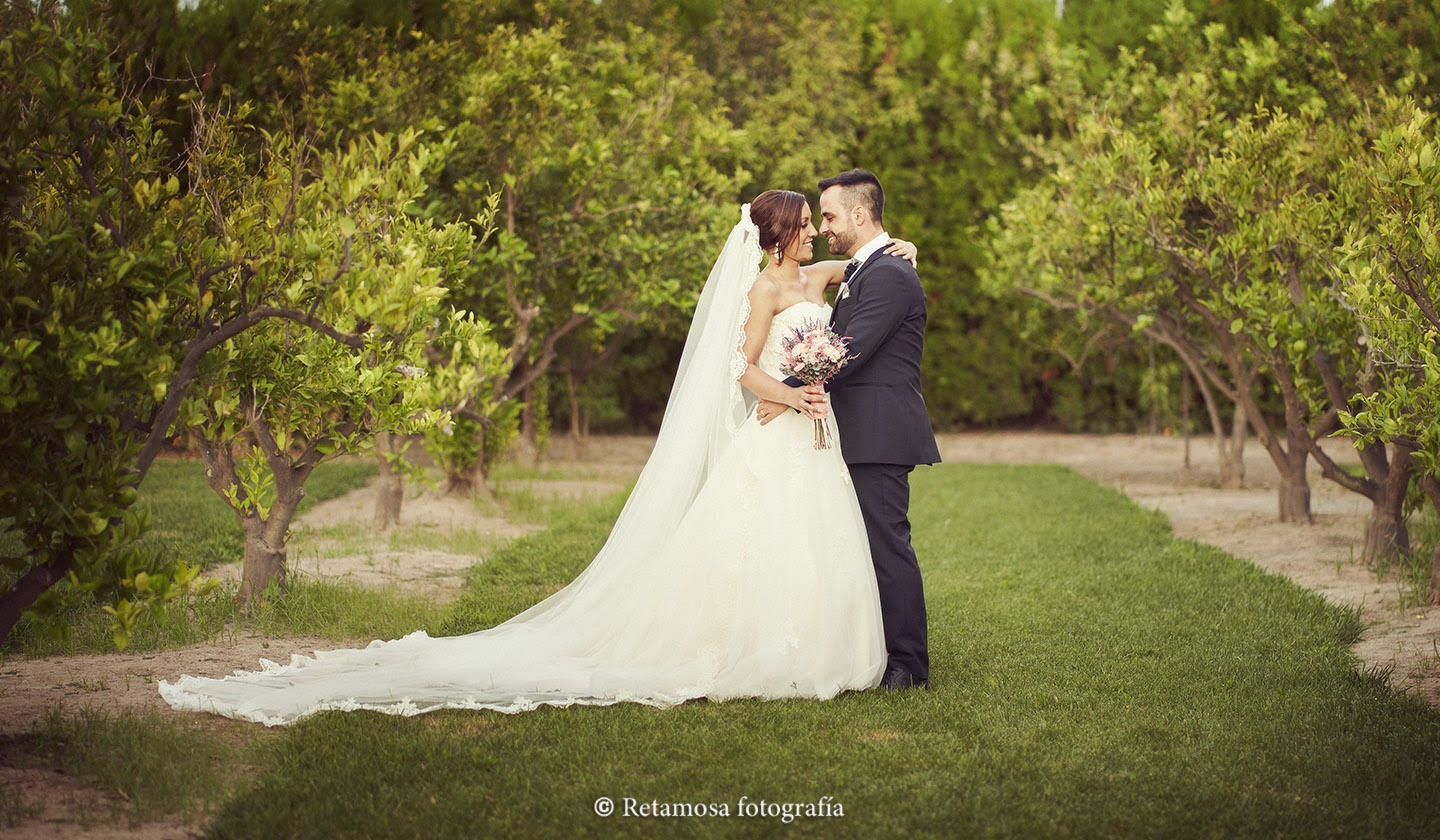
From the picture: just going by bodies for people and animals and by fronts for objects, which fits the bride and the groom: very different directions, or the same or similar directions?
very different directions

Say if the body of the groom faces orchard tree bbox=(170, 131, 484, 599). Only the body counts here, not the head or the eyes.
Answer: yes

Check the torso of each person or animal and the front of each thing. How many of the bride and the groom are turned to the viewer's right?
1

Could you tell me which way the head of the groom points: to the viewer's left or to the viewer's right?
to the viewer's left

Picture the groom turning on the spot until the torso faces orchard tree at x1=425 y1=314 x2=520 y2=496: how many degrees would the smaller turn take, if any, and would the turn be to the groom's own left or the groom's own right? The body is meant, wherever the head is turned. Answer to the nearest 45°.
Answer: approximately 45° to the groom's own right

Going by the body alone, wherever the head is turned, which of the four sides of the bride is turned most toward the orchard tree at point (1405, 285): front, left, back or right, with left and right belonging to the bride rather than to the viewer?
front

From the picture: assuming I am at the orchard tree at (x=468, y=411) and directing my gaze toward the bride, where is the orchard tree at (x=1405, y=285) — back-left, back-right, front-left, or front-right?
front-left

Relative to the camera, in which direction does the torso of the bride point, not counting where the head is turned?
to the viewer's right

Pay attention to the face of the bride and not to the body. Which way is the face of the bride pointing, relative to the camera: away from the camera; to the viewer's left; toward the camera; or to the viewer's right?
to the viewer's right

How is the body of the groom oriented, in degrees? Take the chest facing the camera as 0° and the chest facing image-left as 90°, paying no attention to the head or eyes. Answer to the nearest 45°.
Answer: approximately 90°

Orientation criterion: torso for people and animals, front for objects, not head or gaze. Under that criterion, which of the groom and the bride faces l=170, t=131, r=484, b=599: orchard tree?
the groom

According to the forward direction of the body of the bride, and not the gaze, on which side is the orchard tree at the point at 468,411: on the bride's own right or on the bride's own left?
on the bride's own left
